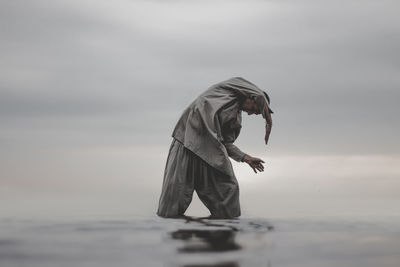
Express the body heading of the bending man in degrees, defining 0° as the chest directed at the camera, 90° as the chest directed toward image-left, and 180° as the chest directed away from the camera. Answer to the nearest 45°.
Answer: approximately 270°
